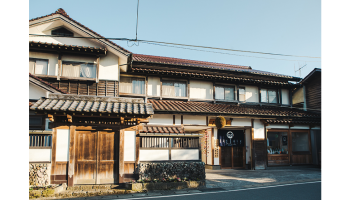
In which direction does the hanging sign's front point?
toward the camera

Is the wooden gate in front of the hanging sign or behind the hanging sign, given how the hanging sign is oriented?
in front
